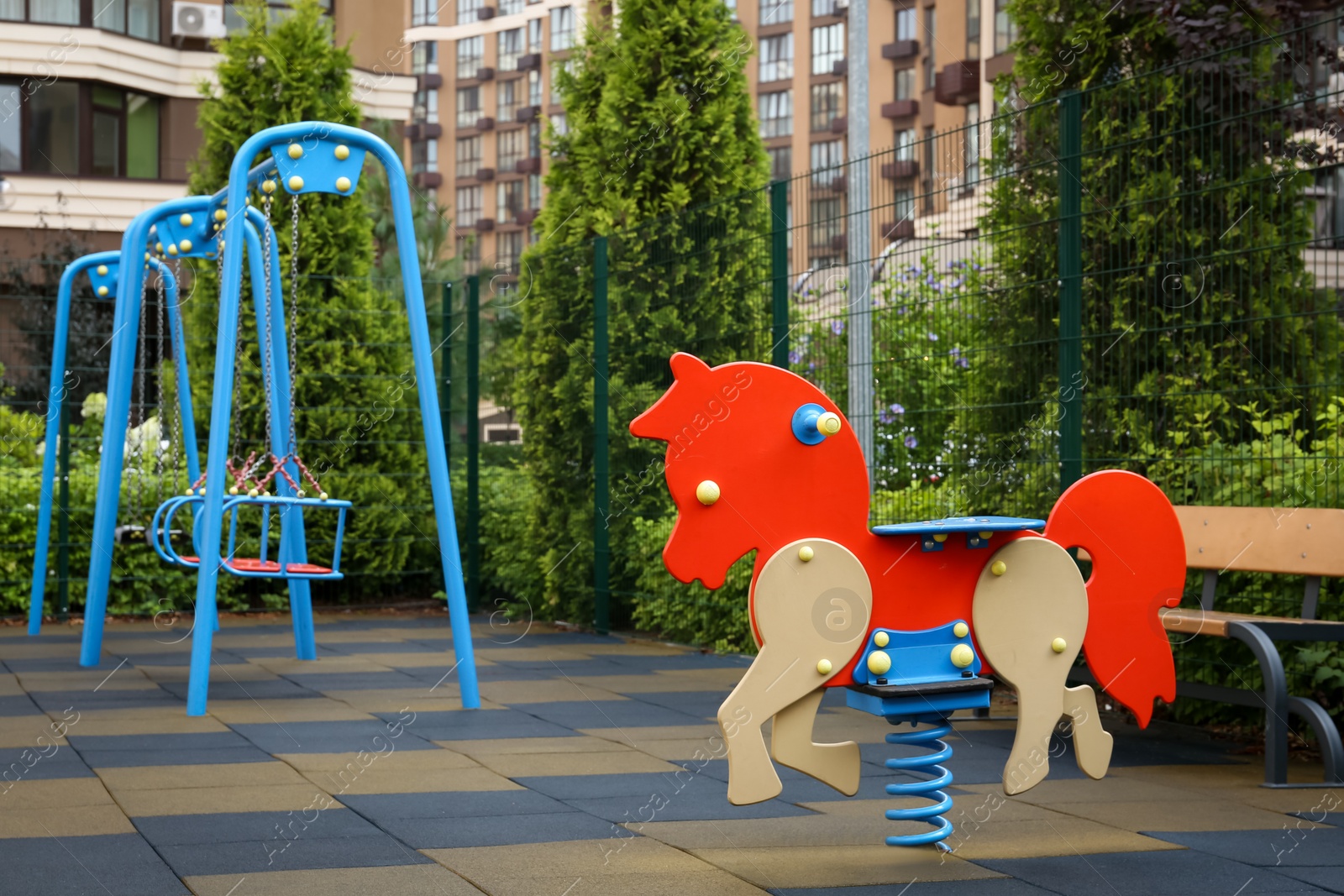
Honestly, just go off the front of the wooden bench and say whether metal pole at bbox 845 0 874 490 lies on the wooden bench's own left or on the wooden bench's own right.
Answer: on the wooden bench's own right

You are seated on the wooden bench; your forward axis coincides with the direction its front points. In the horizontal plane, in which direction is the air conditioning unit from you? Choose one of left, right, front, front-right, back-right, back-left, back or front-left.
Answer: right

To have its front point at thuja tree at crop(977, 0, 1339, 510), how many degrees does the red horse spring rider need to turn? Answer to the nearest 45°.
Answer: approximately 135° to its right

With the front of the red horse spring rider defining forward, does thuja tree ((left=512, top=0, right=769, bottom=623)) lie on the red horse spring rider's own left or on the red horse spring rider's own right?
on the red horse spring rider's own right

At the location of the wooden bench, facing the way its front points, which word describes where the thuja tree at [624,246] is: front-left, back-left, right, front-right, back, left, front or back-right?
right

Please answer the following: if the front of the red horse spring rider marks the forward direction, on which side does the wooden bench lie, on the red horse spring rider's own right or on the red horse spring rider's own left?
on the red horse spring rider's own right

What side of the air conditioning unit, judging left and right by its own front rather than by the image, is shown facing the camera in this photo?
front

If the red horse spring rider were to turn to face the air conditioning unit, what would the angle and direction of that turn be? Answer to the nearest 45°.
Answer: approximately 45° to its right

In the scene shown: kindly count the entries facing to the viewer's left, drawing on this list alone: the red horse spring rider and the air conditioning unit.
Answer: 1

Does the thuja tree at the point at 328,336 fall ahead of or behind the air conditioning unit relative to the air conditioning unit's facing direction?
ahead

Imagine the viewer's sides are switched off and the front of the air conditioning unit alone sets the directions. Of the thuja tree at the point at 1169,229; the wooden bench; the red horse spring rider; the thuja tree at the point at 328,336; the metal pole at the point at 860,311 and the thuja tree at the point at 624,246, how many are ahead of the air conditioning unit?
6

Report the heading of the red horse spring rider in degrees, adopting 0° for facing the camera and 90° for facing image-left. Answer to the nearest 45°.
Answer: approximately 90°

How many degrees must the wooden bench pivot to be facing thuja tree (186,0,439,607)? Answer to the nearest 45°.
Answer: approximately 90° to its right
